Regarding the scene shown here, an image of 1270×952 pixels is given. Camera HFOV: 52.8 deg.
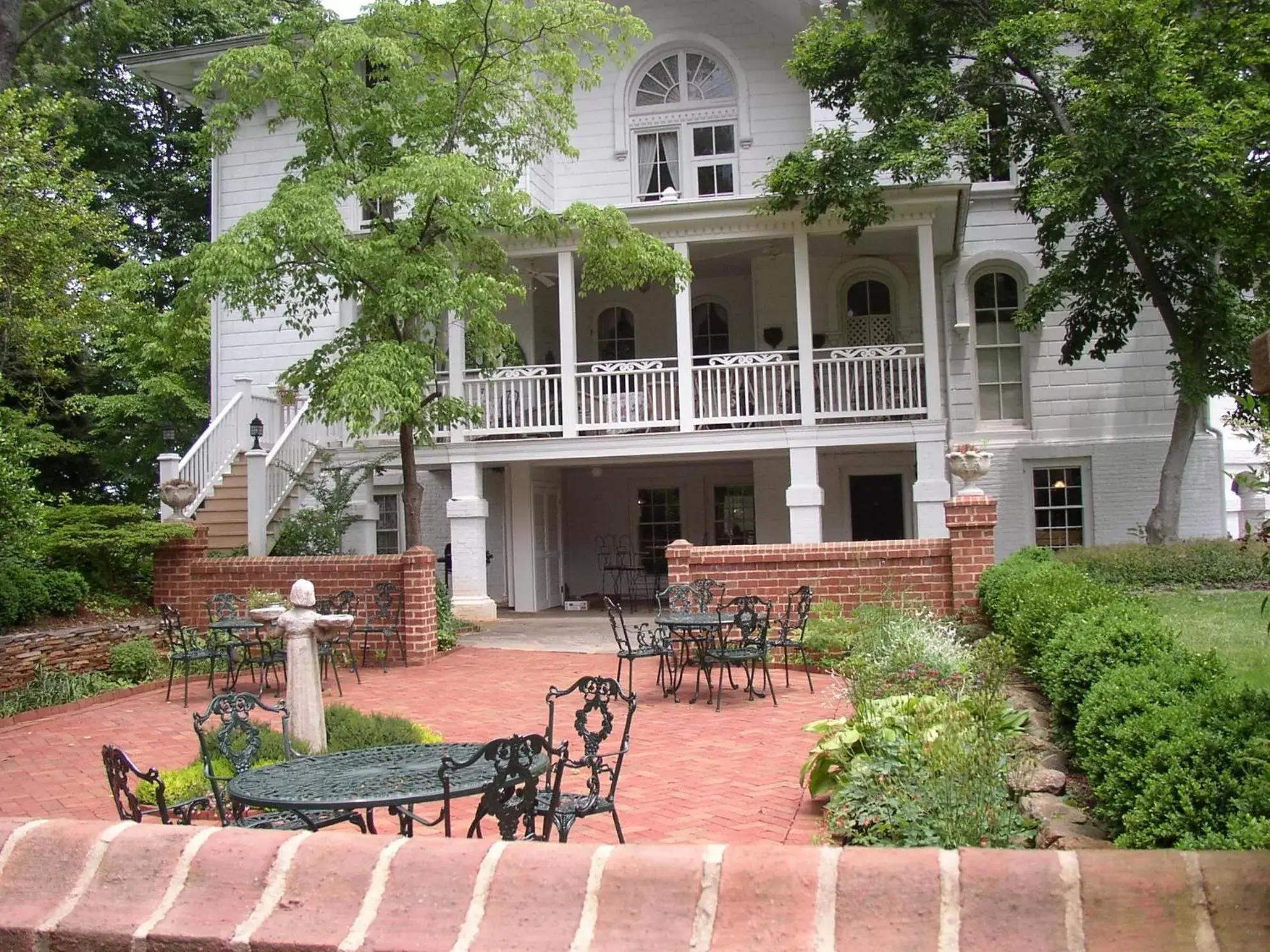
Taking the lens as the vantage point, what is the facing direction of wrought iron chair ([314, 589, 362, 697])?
facing the viewer and to the left of the viewer

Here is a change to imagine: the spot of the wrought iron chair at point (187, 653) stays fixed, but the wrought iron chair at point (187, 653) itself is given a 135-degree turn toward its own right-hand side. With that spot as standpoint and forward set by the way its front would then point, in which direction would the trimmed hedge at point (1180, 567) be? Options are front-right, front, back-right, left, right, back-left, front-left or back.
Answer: left

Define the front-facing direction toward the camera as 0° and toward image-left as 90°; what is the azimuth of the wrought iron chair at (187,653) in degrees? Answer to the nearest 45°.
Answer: approximately 225°

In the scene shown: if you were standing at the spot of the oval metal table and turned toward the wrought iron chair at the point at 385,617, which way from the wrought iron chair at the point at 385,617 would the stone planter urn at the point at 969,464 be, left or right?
right

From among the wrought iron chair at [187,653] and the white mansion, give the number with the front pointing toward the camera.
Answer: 1

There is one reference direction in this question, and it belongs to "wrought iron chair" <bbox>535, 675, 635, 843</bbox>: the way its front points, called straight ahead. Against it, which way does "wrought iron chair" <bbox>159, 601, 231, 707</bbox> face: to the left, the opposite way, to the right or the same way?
the opposite way

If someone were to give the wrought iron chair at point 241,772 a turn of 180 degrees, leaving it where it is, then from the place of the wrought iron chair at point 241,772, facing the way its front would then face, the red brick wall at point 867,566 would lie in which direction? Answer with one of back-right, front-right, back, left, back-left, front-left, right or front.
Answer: right

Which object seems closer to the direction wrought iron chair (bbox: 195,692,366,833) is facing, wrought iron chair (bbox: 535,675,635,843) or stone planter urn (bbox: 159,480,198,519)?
the wrought iron chair

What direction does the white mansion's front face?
toward the camera
